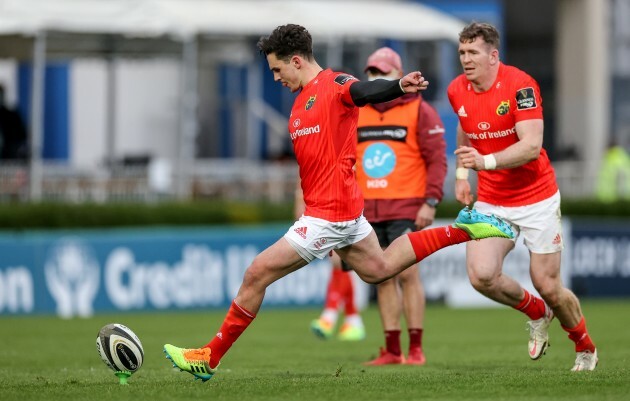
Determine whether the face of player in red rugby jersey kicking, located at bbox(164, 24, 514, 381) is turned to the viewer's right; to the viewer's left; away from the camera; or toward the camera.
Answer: to the viewer's left

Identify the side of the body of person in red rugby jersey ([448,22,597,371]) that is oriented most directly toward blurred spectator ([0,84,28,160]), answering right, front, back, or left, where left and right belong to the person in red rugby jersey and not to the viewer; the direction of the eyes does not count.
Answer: right

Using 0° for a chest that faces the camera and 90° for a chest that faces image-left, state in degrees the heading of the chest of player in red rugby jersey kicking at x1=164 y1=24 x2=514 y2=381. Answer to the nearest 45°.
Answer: approximately 90°

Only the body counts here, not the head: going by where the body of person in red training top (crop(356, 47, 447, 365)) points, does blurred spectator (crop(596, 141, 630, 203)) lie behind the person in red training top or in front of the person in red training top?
behind

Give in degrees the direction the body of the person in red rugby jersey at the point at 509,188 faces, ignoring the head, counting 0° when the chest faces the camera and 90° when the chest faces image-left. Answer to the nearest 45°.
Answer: approximately 45°

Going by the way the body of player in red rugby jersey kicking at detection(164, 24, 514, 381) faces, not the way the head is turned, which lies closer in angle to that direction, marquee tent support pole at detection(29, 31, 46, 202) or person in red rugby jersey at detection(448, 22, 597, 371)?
the marquee tent support pole

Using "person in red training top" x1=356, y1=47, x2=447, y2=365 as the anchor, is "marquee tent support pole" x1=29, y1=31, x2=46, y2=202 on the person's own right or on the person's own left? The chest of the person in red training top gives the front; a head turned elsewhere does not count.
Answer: on the person's own right

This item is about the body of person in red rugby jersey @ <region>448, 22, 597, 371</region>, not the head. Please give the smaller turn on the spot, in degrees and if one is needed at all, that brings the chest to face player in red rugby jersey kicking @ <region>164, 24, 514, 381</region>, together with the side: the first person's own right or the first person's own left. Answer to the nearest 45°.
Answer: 0° — they already face them

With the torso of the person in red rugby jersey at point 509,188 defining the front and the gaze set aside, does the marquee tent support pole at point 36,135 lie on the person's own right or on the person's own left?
on the person's own right

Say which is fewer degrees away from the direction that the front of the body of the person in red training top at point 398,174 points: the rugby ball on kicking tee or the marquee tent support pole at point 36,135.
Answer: the rugby ball on kicking tee

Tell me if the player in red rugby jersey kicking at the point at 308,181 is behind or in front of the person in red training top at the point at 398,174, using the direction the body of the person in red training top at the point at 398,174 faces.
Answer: in front

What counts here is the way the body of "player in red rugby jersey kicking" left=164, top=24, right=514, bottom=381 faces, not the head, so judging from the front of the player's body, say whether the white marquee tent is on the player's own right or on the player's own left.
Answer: on the player's own right

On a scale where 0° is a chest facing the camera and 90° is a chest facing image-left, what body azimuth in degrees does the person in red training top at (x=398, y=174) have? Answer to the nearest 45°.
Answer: approximately 45°

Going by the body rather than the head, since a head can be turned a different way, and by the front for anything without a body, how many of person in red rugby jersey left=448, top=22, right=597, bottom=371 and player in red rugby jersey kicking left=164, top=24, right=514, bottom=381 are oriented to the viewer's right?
0
